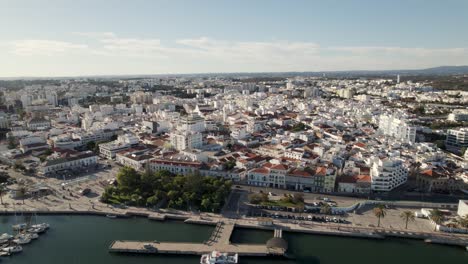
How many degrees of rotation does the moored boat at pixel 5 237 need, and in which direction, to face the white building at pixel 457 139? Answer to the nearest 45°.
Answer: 0° — it already faces it

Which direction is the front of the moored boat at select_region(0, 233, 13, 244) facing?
to the viewer's right

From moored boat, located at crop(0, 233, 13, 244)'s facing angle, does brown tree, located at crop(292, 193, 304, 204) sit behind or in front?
in front

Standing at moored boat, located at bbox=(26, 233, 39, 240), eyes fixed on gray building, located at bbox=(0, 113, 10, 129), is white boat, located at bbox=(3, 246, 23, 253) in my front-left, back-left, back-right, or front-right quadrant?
back-left

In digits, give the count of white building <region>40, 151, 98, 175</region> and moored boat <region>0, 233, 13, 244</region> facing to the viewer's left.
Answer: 0

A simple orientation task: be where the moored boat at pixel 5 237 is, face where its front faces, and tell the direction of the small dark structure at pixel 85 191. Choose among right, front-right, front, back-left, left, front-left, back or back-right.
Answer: front-left

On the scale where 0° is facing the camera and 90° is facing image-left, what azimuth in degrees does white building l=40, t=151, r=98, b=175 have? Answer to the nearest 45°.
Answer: approximately 315°
